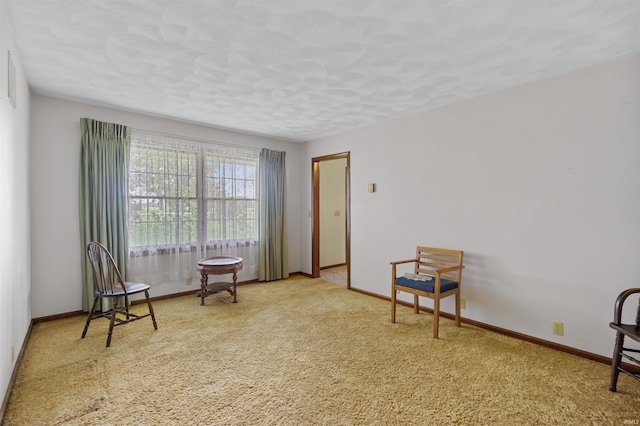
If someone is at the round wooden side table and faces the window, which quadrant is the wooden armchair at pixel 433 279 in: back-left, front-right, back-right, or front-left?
back-right

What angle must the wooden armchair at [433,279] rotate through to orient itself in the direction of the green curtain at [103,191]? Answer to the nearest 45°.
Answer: approximately 45° to its right

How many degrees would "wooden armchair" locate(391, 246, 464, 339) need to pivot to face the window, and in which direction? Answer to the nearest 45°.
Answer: approximately 45° to its right

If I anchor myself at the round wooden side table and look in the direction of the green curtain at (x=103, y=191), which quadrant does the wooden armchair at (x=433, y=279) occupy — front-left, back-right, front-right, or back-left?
back-left

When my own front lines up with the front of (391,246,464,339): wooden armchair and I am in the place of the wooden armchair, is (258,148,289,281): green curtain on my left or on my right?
on my right

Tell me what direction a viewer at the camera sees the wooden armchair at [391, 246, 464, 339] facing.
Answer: facing the viewer and to the left of the viewer

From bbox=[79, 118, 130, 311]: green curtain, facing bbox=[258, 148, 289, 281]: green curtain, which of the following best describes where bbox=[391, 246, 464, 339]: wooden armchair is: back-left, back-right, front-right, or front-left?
front-right

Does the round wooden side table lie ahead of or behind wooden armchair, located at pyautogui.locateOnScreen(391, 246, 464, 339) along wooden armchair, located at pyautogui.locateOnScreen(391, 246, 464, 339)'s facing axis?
ahead
